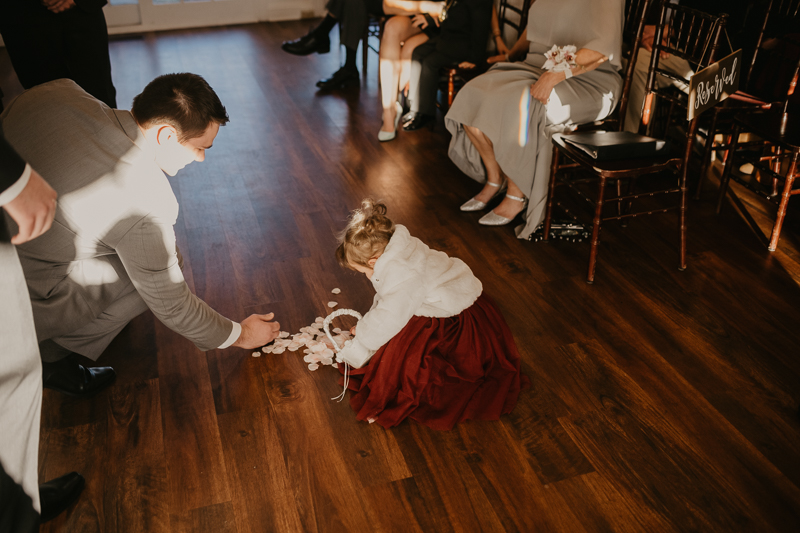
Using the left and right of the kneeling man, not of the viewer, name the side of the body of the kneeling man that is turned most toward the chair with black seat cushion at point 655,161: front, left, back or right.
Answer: front

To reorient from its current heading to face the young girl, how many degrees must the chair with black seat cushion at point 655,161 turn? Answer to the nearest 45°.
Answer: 0° — it already faces them

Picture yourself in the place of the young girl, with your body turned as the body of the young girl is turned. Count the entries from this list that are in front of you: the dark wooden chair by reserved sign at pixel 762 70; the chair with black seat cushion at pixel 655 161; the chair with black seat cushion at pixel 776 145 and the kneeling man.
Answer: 1

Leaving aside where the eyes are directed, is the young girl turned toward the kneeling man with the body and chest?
yes

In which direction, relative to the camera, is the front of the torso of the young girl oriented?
to the viewer's left

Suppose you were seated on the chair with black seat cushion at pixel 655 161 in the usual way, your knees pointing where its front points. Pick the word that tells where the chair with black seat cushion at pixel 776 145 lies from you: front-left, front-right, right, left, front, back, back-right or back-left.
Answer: back

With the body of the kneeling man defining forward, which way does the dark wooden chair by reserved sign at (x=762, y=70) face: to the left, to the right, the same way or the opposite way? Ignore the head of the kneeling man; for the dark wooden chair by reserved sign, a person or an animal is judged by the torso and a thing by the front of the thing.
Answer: the opposite way

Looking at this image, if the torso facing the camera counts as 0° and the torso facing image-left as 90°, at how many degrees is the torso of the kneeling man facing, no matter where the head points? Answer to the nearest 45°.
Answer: approximately 270°

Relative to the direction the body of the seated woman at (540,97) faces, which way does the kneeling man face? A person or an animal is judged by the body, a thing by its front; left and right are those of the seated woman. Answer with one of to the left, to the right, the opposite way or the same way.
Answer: the opposite way

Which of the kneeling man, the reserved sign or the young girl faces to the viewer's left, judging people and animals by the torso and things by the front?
the young girl

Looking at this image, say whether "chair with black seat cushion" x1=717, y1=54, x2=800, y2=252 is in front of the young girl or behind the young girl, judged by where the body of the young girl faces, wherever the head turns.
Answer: behind

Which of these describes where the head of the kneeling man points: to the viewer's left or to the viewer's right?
to the viewer's right
